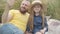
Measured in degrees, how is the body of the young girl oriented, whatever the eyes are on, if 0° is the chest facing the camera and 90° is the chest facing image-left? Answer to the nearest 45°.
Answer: approximately 0°
